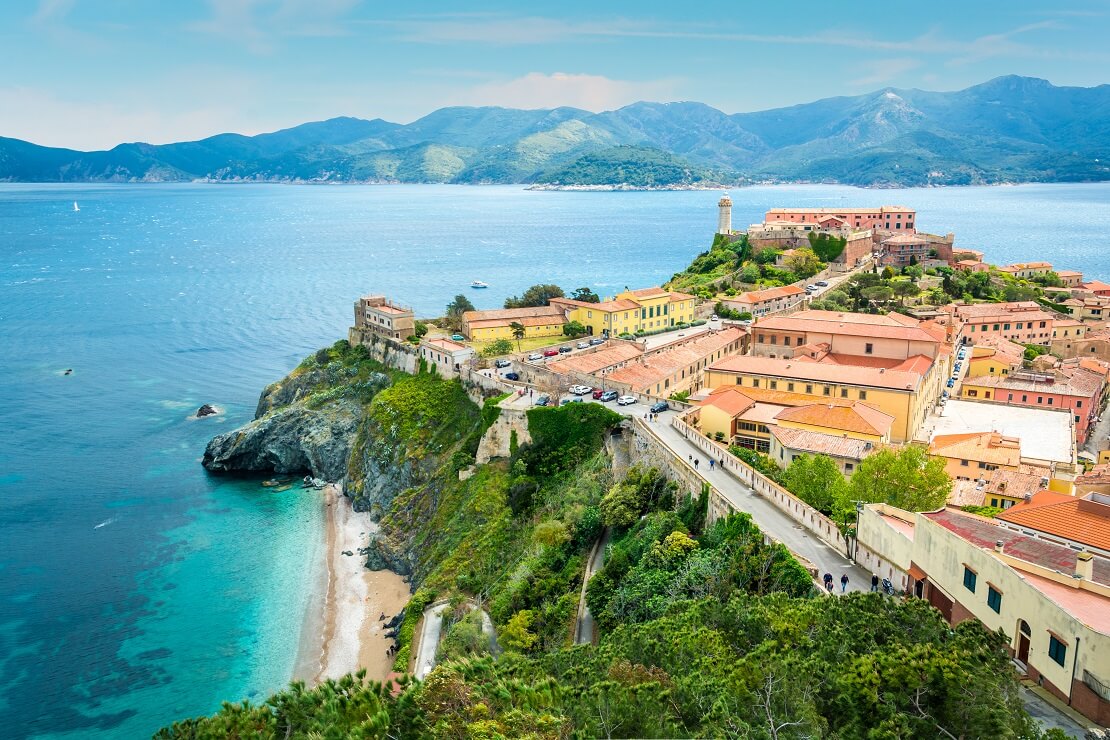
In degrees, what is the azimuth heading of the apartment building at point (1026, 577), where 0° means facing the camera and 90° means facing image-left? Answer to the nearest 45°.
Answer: approximately 45°
